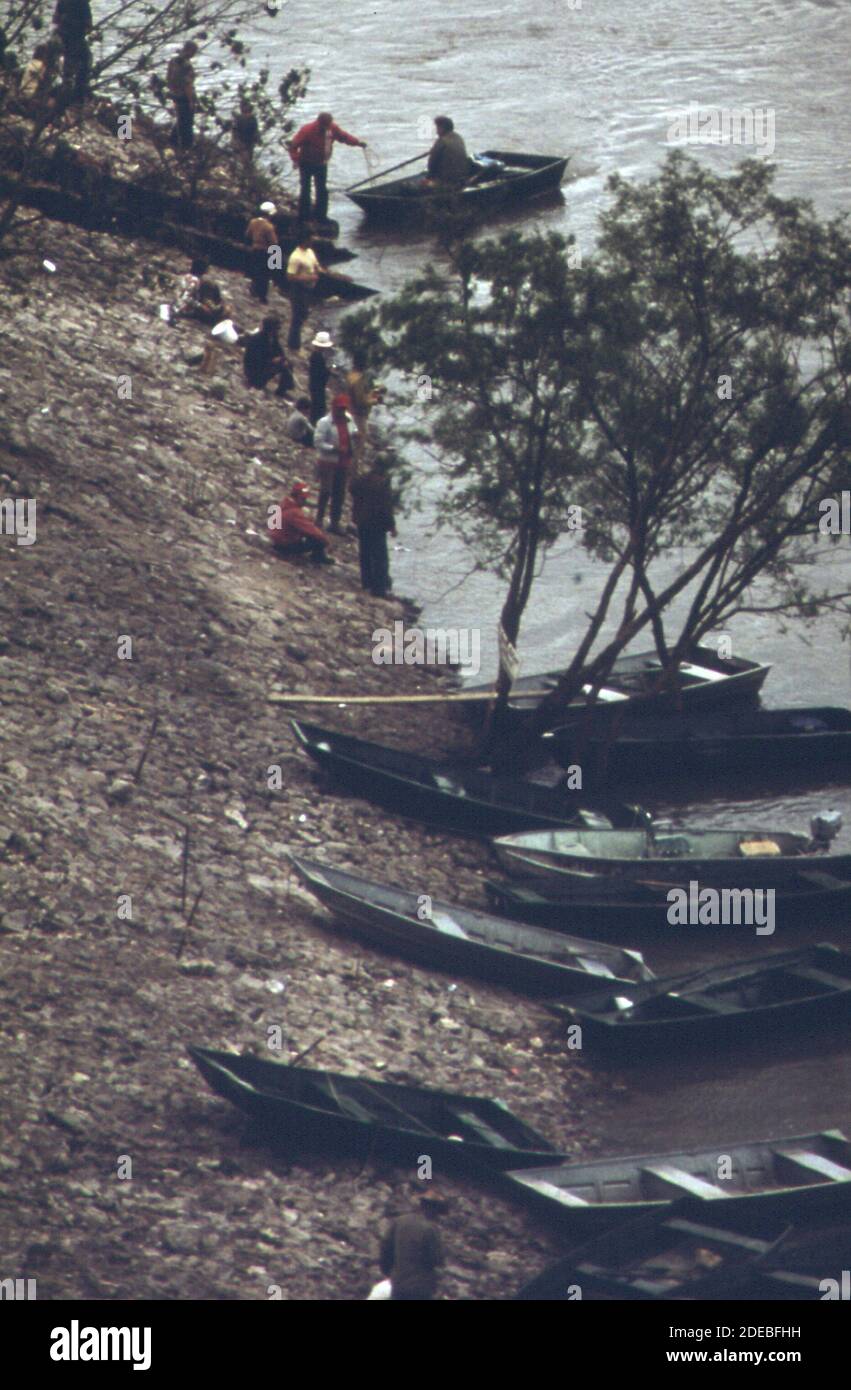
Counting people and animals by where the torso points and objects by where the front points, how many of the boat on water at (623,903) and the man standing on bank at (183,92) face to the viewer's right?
1

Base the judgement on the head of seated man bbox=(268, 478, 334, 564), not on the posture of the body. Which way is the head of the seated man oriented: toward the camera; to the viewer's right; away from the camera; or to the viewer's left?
to the viewer's right

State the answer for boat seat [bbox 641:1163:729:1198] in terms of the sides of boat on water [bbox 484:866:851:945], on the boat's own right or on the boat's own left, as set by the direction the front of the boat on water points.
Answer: on the boat's own left

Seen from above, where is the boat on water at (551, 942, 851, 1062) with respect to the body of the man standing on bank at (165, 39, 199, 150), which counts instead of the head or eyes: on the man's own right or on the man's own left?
on the man's own right

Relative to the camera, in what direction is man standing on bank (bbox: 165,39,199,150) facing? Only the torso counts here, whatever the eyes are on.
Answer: to the viewer's right

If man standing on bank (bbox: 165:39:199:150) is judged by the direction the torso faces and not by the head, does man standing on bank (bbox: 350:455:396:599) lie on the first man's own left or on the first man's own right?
on the first man's own right

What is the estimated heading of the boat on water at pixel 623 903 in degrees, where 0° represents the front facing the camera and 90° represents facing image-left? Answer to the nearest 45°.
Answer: approximately 90°

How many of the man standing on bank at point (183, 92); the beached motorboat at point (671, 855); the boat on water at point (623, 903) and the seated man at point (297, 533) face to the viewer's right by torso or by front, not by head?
2

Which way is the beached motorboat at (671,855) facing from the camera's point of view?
to the viewer's left
